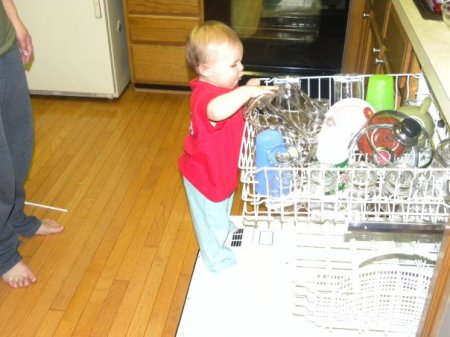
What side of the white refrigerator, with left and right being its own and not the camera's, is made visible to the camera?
front

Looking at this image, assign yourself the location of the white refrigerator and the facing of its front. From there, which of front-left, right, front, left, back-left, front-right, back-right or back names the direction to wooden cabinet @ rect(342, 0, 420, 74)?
front-left

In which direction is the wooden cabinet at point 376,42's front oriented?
to the viewer's left

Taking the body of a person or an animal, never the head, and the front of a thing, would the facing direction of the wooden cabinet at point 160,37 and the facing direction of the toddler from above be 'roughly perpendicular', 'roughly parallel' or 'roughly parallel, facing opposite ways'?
roughly perpendicular

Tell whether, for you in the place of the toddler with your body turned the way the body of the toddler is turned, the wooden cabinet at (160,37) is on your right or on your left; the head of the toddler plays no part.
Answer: on your left

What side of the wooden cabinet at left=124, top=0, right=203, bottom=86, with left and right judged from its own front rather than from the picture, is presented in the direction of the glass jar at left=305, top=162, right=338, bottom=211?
front

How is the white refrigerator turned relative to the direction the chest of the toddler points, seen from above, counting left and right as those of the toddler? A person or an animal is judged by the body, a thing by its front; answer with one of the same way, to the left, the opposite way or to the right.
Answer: to the right

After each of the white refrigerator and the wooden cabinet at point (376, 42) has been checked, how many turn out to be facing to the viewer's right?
0

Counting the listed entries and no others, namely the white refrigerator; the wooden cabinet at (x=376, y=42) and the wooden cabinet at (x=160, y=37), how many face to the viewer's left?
1

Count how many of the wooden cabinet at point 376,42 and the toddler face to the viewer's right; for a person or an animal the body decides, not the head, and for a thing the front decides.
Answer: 1

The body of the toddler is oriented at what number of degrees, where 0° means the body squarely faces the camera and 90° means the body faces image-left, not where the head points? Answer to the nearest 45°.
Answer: approximately 270°

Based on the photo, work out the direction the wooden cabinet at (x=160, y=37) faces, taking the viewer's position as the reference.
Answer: facing the viewer

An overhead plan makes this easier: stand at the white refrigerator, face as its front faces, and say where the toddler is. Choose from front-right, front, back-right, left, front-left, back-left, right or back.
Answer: front

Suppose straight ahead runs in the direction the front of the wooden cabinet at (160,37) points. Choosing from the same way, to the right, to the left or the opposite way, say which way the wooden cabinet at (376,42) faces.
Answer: to the right

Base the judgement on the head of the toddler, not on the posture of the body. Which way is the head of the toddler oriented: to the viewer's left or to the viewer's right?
to the viewer's right
